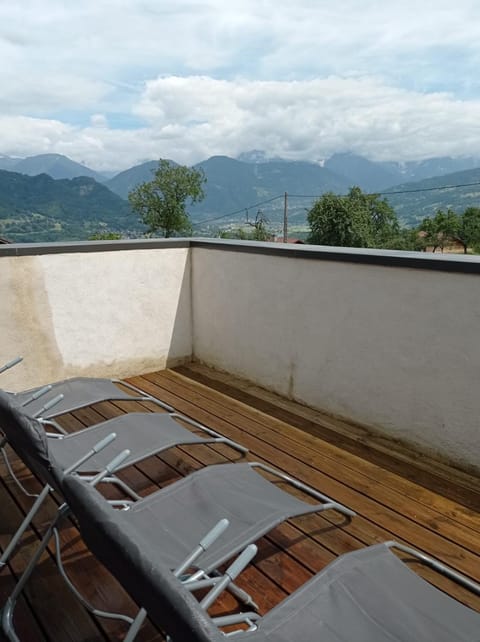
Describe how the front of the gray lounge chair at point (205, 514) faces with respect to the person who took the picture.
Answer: facing away from the viewer and to the right of the viewer

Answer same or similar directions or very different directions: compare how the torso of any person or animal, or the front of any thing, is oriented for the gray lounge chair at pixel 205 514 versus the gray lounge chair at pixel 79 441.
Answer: same or similar directions

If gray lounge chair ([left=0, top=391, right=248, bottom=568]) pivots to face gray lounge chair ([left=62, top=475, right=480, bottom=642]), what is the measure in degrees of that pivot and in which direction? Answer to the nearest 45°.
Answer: approximately 90° to its right

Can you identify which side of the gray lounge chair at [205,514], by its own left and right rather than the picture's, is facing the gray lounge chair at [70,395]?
left

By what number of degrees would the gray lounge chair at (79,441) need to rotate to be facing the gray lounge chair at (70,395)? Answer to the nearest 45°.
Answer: approximately 45° to its left

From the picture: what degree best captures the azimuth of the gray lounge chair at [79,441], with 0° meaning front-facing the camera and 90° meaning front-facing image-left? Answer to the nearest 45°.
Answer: approximately 225°

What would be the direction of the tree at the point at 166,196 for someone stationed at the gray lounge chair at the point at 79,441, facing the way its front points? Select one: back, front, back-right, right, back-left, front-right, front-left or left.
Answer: front-left

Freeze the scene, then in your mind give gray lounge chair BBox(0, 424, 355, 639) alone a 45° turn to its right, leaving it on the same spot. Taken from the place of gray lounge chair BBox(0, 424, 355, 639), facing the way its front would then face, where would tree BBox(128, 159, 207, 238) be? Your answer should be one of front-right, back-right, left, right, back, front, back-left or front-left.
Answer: left
